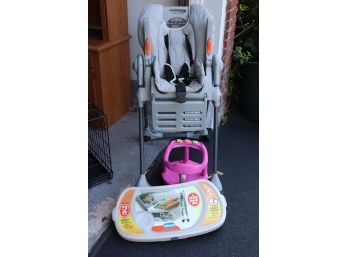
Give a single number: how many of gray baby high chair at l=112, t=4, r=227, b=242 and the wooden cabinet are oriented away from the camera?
0

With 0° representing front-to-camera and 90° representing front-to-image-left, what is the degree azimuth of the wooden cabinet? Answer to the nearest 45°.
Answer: approximately 45°

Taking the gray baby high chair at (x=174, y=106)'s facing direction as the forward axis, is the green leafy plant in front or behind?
behind

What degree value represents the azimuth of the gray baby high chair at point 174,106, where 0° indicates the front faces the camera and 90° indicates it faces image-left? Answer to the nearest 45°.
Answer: approximately 0°
